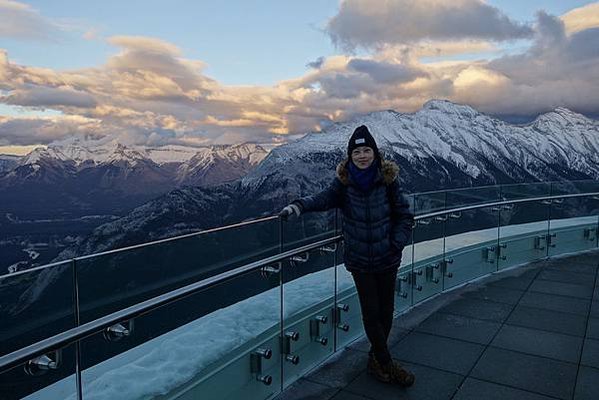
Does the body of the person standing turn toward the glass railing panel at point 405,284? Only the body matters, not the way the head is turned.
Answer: no

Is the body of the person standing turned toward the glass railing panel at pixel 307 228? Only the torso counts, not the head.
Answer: no

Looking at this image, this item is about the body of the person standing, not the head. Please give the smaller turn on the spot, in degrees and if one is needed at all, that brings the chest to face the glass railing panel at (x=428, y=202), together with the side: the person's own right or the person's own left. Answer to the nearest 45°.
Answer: approximately 180°

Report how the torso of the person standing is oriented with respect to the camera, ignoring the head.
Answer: toward the camera

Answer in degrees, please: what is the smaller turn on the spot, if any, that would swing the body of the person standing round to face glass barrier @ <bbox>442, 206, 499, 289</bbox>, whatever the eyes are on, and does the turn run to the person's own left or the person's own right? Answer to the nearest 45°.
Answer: approximately 135° to the person's own left

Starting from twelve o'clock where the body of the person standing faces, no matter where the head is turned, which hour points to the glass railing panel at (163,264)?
The glass railing panel is roughly at 2 o'clock from the person standing.

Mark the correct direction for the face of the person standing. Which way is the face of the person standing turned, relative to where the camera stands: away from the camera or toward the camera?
toward the camera

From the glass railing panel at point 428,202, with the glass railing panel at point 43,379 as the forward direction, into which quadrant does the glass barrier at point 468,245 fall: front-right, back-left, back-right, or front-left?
back-left

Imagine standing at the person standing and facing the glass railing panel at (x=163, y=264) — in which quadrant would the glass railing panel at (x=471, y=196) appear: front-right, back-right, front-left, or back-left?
back-right

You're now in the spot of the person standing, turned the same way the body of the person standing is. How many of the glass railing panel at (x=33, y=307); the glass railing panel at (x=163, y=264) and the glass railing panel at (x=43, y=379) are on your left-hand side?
0
